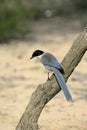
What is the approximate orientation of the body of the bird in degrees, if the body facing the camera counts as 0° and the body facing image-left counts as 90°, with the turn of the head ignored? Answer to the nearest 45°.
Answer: approximately 90°
